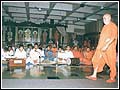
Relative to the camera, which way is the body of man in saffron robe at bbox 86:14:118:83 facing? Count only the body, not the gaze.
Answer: to the viewer's left
